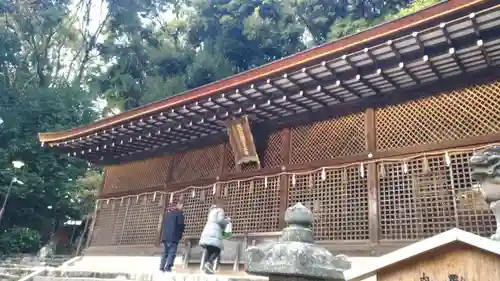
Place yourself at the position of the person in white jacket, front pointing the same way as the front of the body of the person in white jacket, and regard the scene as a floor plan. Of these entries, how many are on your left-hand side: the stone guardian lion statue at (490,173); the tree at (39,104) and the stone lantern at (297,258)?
1

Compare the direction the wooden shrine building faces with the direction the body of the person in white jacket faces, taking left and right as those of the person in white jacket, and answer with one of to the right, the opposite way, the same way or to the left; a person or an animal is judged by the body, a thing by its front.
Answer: the opposite way

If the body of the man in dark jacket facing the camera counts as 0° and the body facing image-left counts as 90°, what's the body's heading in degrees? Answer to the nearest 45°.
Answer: approximately 225°

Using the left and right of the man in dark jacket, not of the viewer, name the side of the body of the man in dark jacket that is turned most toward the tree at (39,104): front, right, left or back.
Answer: left

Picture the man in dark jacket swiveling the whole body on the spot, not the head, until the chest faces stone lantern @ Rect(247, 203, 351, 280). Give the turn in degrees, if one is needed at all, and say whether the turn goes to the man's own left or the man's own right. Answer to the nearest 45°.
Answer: approximately 135° to the man's own right

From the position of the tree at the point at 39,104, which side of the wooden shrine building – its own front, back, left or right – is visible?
right

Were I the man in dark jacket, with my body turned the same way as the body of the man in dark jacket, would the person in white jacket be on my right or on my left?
on my right

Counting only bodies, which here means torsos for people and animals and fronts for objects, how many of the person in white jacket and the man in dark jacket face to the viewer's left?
0

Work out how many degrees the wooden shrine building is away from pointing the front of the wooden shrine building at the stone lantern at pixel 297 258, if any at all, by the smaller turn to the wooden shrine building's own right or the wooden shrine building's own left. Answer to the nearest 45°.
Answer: approximately 45° to the wooden shrine building's own left

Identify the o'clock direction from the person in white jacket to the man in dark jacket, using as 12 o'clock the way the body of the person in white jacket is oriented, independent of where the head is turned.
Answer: The man in dark jacket is roughly at 8 o'clock from the person in white jacket.

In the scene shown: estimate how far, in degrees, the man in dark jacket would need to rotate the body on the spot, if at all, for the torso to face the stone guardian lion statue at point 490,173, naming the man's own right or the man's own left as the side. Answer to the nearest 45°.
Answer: approximately 90° to the man's own right

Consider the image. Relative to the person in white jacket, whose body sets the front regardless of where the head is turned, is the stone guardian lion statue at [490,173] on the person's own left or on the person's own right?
on the person's own right

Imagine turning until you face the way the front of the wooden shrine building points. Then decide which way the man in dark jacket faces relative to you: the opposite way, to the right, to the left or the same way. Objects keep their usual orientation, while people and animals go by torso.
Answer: the opposite way

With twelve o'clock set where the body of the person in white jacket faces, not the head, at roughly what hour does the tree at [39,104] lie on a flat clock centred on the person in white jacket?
The tree is roughly at 9 o'clock from the person in white jacket.

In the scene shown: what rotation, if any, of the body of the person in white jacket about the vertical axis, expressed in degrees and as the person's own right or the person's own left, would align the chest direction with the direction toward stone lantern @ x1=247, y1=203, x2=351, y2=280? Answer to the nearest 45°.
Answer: approximately 135° to the person's own right

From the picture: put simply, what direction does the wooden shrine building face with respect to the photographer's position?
facing the viewer and to the left of the viewer

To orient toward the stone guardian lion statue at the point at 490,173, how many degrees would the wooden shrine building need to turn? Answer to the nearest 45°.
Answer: approximately 45° to its left

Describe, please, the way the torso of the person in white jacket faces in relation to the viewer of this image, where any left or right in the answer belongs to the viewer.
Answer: facing away from the viewer and to the right of the viewer

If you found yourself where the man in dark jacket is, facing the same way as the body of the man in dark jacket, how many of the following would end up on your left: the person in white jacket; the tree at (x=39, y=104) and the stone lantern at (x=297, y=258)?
1
